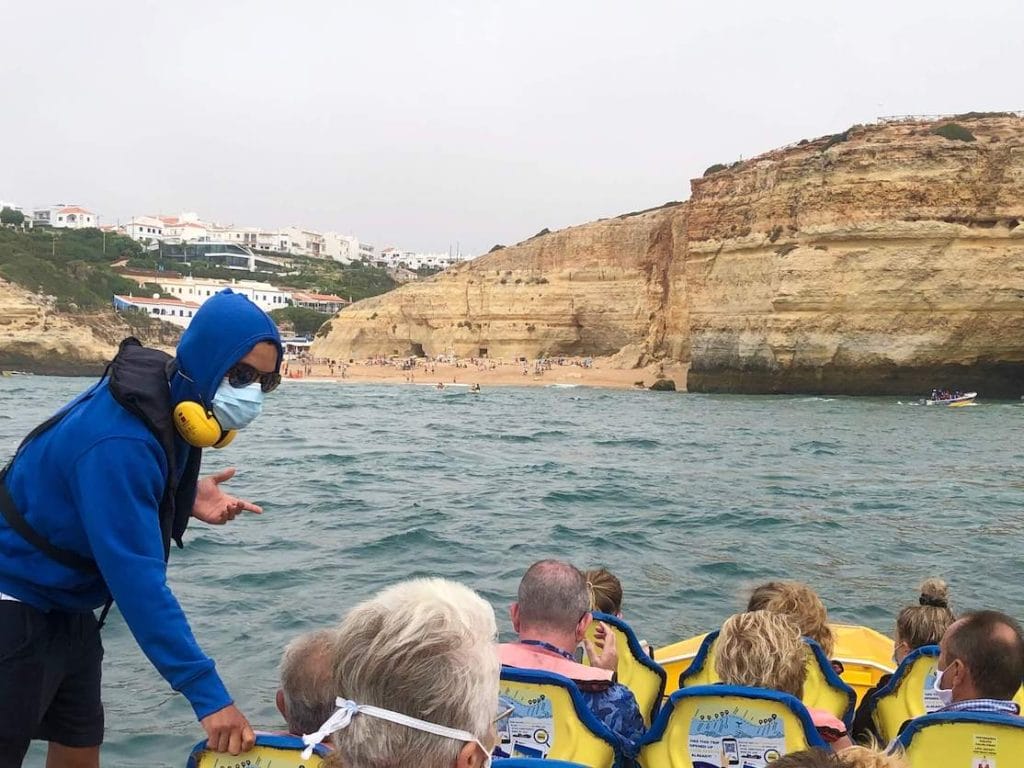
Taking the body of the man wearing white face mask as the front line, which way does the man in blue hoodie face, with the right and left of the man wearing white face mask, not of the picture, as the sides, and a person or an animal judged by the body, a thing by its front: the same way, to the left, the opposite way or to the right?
to the right

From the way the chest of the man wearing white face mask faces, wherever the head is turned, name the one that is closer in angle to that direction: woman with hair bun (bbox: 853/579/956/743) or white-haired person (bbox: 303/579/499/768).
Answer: the woman with hair bun

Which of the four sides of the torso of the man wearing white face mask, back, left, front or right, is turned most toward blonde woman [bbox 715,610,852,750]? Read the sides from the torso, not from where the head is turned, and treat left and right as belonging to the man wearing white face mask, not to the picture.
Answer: left

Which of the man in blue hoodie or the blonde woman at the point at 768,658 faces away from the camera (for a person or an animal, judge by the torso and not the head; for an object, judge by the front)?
the blonde woman

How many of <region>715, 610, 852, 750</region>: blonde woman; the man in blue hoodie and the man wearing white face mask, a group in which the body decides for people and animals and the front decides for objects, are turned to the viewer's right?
1

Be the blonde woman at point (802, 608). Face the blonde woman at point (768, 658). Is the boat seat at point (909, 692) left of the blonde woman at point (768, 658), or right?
left

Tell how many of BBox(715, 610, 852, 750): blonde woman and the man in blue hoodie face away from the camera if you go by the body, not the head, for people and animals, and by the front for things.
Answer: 1

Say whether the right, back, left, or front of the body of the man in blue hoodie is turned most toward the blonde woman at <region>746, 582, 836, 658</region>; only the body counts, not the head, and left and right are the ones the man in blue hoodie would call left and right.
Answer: front

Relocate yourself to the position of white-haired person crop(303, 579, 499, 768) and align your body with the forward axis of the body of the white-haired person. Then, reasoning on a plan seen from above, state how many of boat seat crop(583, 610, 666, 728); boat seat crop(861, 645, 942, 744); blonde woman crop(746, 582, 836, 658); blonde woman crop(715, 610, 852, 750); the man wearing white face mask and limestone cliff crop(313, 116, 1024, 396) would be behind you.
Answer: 0

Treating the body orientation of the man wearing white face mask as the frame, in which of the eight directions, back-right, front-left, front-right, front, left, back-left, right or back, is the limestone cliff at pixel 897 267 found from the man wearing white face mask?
front-right

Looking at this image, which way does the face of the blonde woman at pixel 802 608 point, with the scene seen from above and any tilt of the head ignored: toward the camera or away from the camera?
away from the camera

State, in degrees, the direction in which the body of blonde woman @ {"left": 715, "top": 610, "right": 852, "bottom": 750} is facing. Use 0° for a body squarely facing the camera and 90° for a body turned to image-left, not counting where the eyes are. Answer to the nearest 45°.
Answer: approximately 180°

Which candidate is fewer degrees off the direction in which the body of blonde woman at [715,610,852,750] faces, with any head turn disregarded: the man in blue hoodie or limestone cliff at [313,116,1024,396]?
the limestone cliff

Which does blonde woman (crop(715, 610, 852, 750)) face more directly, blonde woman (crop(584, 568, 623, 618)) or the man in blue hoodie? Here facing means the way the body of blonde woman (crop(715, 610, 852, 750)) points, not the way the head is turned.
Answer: the blonde woman

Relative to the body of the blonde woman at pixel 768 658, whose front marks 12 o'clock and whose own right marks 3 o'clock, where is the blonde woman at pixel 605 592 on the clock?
the blonde woman at pixel 605 592 is roughly at 11 o'clock from the blonde woman at pixel 768 658.

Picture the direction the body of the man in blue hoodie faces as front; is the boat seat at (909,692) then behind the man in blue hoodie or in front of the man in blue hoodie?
in front

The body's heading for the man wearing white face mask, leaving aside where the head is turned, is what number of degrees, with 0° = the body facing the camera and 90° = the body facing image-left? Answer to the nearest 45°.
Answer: approximately 135°

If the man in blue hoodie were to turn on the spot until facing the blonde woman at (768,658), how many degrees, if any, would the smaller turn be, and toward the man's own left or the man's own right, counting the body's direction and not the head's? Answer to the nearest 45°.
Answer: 0° — they already face them

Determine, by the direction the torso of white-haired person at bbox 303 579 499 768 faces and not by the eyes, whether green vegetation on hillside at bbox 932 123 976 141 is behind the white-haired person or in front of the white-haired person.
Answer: in front
